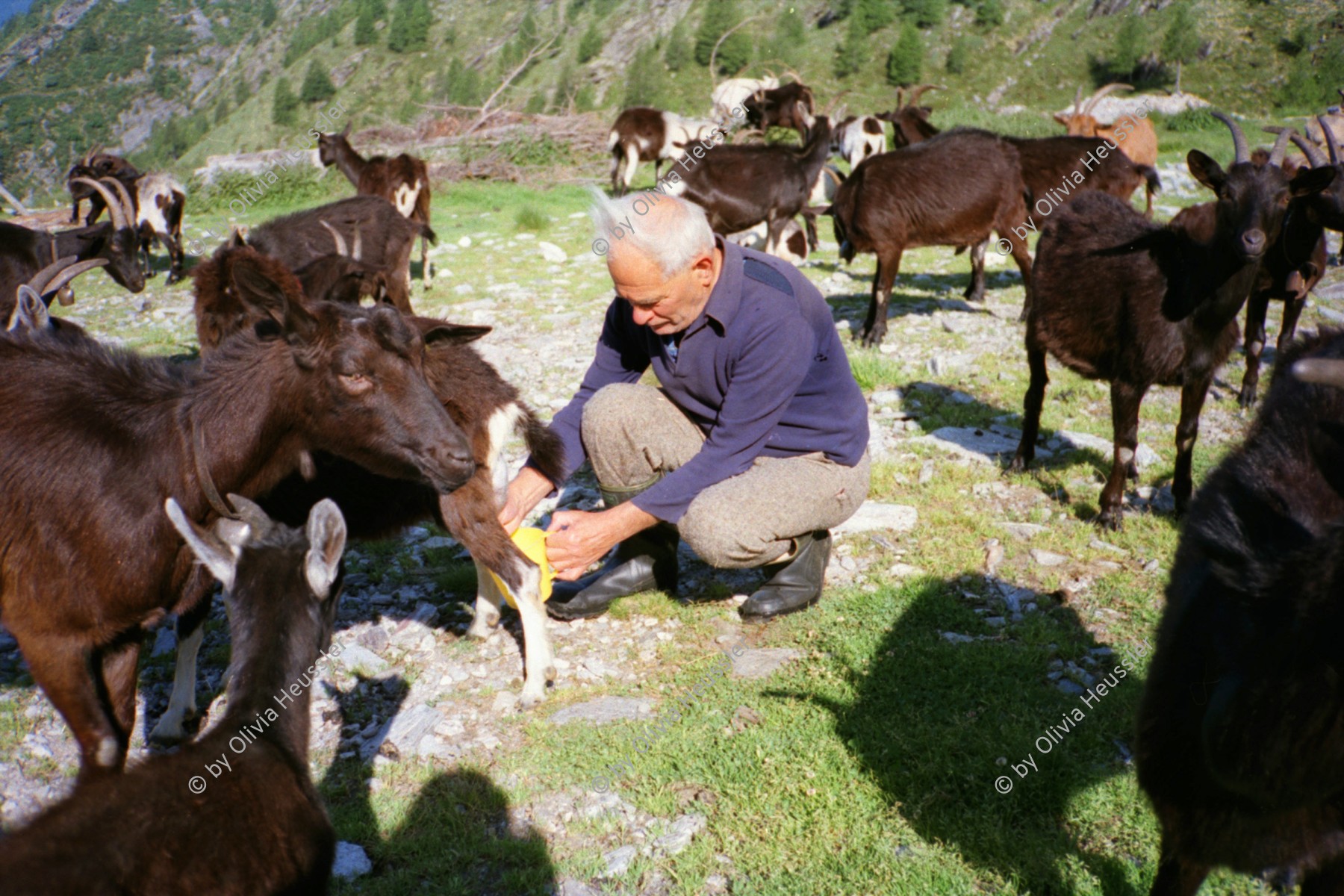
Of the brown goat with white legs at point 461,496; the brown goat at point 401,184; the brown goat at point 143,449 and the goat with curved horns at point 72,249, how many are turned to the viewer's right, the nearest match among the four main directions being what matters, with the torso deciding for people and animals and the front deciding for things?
2

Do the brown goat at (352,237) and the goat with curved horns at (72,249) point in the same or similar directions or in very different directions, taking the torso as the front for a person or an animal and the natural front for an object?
very different directions

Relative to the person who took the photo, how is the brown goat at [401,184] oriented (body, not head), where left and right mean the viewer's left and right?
facing to the left of the viewer

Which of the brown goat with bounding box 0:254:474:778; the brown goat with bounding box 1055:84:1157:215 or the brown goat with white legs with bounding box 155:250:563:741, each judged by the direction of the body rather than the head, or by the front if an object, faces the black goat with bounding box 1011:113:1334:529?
the brown goat with bounding box 0:254:474:778

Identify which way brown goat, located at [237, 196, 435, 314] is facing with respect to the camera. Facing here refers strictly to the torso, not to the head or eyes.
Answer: to the viewer's left

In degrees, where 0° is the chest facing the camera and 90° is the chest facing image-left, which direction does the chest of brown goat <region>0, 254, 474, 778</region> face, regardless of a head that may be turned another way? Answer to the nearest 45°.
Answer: approximately 270°

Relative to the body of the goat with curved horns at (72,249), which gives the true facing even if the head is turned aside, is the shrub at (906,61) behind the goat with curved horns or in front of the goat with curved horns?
in front

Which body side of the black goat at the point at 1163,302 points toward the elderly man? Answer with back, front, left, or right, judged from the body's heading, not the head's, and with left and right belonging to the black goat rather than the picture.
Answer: right

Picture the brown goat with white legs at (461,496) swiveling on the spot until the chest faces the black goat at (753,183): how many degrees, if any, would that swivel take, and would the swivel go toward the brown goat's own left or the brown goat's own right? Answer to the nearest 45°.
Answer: approximately 135° to the brown goat's own right

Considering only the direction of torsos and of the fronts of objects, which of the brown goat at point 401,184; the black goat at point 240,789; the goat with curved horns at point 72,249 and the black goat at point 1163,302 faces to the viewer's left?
the brown goat

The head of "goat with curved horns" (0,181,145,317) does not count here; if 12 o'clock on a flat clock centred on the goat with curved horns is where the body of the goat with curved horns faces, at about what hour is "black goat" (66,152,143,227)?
The black goat is roughly at 9 o'clock from the goat with curved horns.

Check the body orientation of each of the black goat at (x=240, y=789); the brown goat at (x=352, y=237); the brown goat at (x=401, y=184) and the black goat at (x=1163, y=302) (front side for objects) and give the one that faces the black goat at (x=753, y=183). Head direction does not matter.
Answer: the black goat at (x=240, y=789)

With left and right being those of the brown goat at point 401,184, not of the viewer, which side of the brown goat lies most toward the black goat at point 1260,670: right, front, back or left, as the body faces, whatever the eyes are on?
back

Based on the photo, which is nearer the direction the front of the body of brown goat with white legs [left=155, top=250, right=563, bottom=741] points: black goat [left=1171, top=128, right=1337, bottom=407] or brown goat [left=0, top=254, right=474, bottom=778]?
the brown goat
